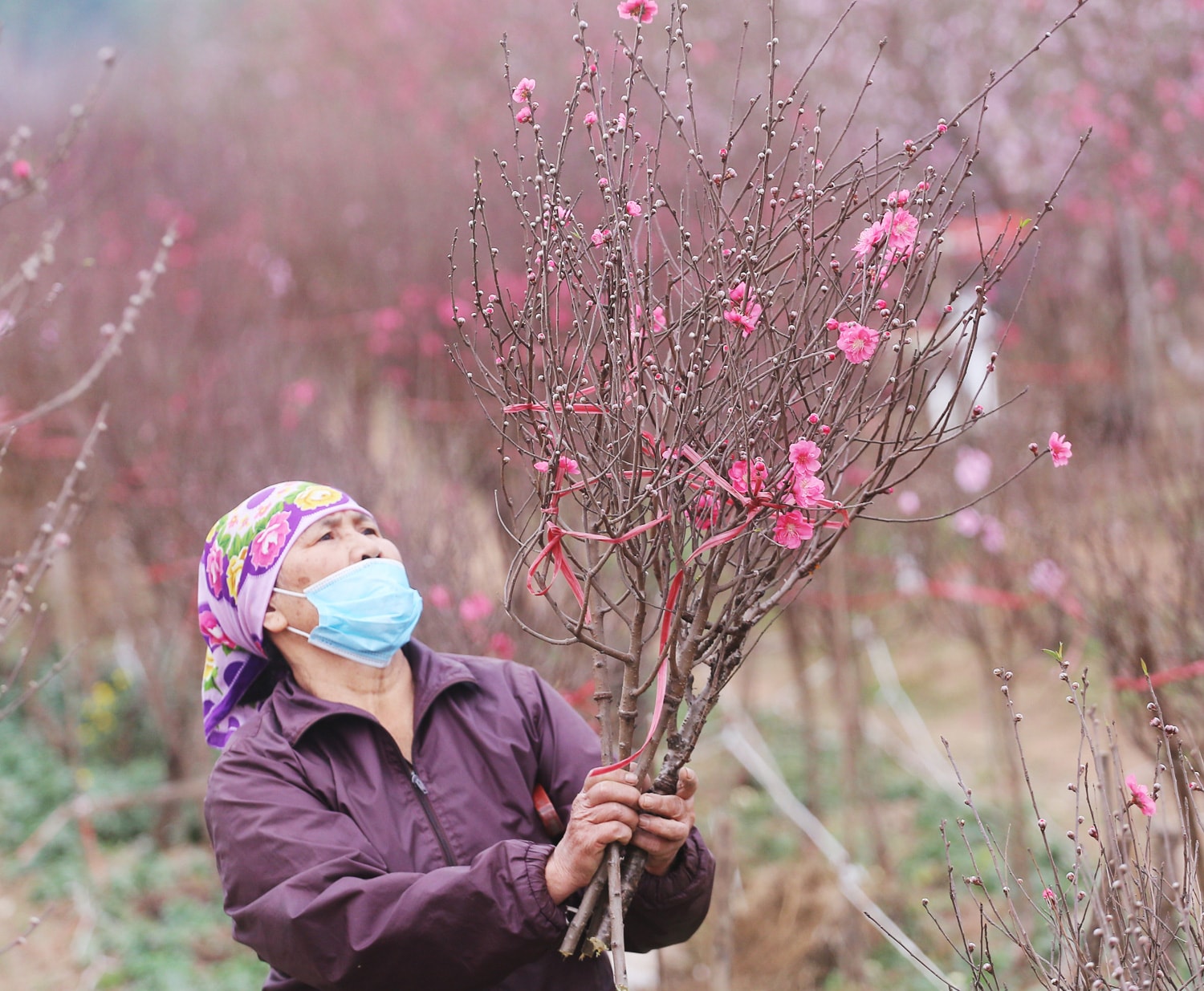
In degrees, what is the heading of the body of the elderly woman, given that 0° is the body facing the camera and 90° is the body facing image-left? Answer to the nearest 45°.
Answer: approximately 315°
